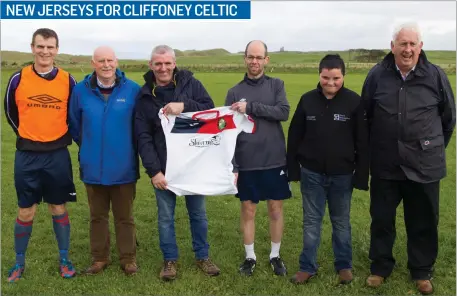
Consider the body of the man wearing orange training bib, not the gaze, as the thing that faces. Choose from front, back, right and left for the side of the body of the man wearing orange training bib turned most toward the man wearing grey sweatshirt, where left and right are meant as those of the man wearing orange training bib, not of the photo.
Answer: left

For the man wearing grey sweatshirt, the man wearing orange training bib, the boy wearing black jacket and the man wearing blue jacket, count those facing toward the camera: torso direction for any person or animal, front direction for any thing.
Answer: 4

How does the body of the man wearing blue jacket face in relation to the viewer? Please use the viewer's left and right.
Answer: facing the viewer

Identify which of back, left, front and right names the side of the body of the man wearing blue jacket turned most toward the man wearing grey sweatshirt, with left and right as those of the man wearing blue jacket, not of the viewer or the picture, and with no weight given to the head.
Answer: left

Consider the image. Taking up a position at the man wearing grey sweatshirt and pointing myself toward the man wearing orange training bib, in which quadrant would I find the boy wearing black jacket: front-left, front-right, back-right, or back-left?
back-left

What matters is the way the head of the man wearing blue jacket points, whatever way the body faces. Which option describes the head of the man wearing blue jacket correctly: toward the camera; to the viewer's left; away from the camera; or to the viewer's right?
toward the camera

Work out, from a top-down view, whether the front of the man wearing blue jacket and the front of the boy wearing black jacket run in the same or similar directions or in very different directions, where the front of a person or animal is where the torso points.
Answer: same or similar directions

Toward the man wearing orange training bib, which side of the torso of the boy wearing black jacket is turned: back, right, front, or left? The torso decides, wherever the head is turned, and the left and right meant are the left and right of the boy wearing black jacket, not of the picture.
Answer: right

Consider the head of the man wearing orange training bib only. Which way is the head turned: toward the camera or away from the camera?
toward the camera

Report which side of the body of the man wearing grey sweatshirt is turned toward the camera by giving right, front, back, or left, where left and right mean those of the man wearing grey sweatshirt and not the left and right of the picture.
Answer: front

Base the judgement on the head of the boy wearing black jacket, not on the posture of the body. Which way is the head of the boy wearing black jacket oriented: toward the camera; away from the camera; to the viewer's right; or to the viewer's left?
toward the camera

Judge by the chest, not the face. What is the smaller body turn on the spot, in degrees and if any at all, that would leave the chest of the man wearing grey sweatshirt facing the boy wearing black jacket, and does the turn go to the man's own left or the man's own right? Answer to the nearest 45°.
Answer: approximately 90° to the man's own left
